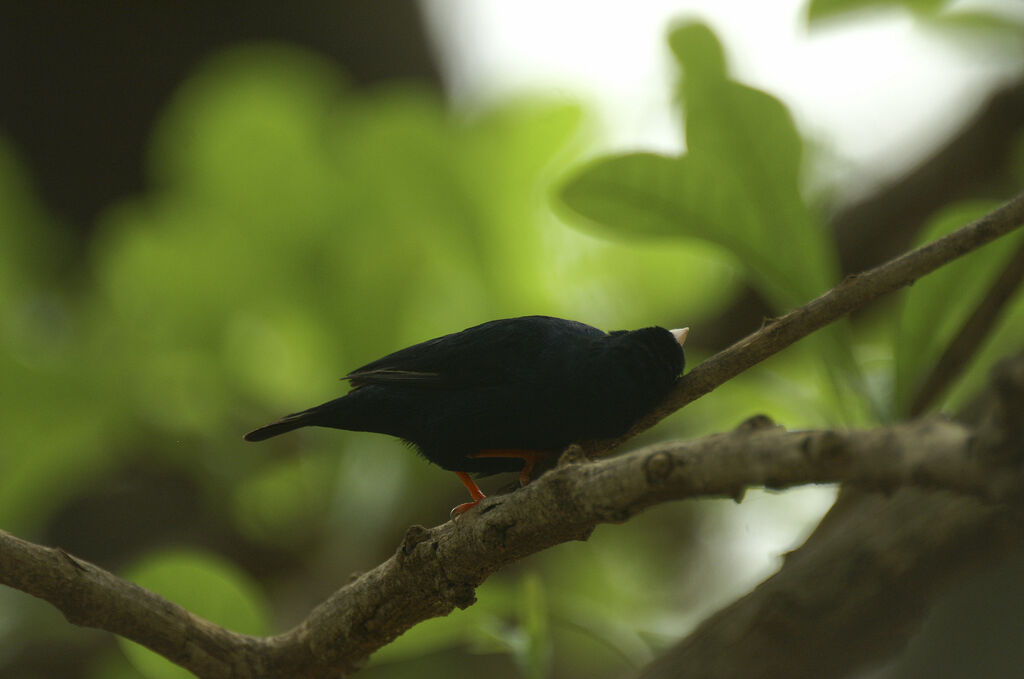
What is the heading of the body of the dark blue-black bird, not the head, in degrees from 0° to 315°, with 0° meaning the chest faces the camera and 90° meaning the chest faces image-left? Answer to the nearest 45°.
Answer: approximately 270°
